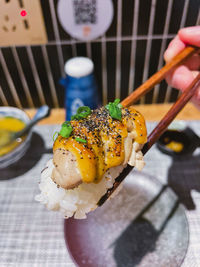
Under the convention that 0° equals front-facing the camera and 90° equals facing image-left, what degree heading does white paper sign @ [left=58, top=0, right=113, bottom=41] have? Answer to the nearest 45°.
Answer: approximately 0°

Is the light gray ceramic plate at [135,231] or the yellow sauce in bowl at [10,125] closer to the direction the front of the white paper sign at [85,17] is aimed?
the light gray ceramic plate

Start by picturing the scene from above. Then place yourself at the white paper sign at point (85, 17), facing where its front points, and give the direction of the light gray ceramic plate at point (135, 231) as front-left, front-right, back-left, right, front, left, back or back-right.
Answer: front

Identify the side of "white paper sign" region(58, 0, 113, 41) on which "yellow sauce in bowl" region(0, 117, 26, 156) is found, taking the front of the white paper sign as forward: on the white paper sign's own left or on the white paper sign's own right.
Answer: on the white paper sign's own right

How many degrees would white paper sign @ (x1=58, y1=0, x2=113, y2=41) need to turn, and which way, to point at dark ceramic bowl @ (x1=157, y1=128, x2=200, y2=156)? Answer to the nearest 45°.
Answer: approximately 45° to its left

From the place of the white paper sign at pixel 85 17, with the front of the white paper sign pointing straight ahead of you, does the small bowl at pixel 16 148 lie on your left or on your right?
on your right

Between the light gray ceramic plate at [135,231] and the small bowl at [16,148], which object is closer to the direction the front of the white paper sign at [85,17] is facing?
the light gray ceramic plate
